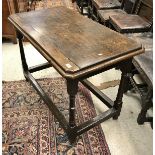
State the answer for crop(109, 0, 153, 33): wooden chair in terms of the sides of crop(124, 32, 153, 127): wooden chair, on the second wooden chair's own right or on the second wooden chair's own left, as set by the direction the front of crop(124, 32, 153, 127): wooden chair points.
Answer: on the second wooden chair's own right

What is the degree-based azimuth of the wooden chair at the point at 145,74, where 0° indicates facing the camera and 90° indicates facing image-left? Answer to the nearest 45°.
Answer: approximately 45°

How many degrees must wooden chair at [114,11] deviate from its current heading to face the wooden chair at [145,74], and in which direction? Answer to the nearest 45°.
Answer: approximately 45° to its left

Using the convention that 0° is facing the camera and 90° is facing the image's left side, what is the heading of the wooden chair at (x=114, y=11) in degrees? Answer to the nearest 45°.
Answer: approximately 45°

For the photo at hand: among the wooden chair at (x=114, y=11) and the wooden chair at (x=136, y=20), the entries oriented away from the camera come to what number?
0
